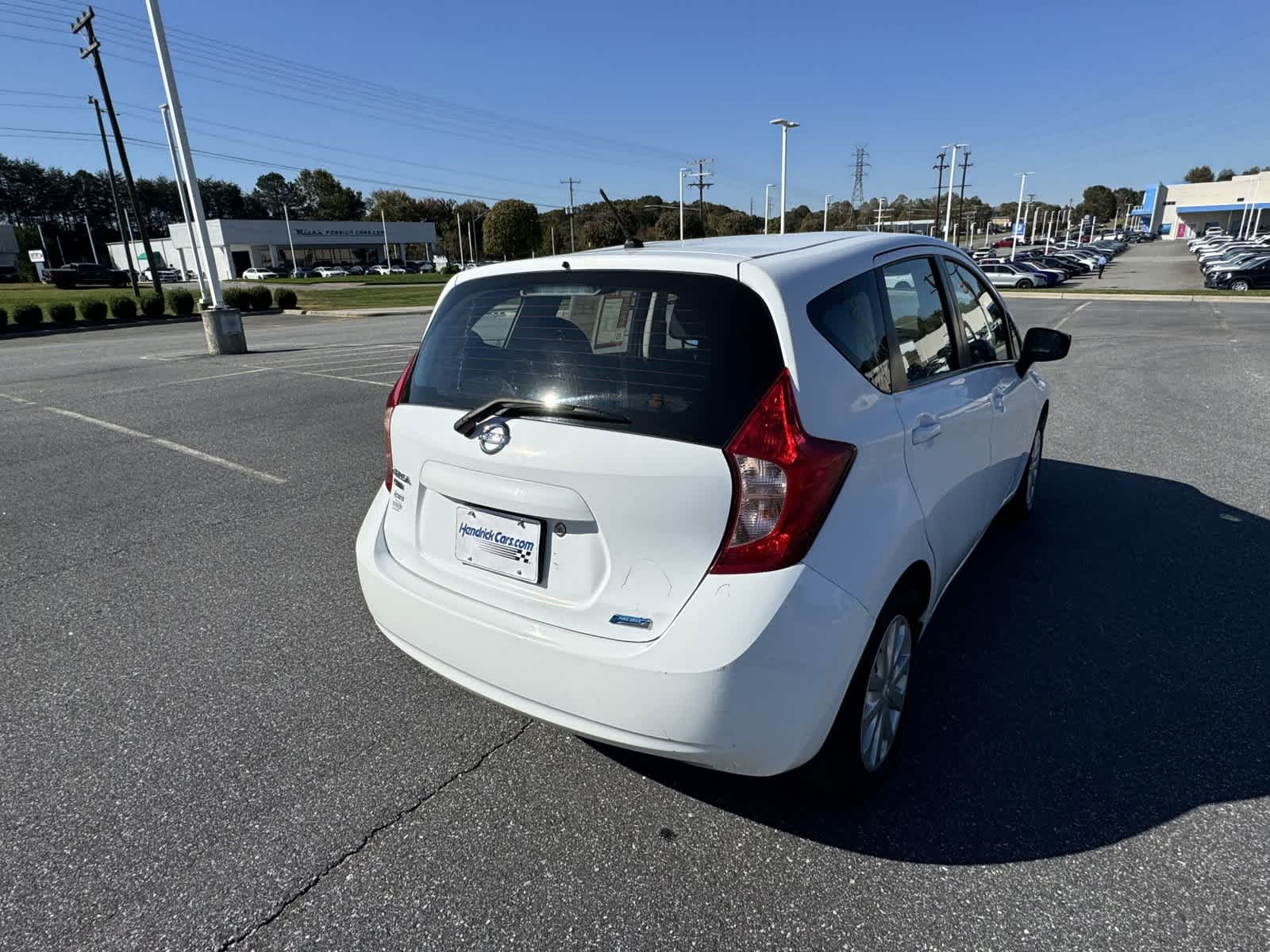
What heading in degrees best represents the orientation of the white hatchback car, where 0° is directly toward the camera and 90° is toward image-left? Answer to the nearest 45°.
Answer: approximately 225°

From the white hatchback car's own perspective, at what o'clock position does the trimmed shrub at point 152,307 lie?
The trimmed shrub is roughly at 9 o'clock from the white hatchback car.

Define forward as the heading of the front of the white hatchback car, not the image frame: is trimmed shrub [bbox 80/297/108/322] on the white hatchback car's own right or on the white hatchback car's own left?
on the white hatchback car's own left

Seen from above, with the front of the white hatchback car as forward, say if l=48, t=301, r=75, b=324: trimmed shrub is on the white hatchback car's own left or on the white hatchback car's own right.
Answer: on the white hatchback car's own left

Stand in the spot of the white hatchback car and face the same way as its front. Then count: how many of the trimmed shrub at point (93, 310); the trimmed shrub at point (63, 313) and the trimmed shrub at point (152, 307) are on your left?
3

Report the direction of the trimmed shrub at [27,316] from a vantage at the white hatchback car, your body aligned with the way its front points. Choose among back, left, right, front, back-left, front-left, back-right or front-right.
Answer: left

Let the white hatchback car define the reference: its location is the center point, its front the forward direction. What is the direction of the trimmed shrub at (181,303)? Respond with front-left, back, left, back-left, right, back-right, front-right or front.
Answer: left

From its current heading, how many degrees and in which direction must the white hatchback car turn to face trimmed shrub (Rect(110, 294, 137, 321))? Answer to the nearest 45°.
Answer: approximately 90° to its left

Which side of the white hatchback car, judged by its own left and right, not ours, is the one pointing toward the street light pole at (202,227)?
left

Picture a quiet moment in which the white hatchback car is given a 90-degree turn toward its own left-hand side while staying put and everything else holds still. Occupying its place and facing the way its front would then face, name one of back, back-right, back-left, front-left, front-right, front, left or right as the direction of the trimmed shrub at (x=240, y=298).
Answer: front
